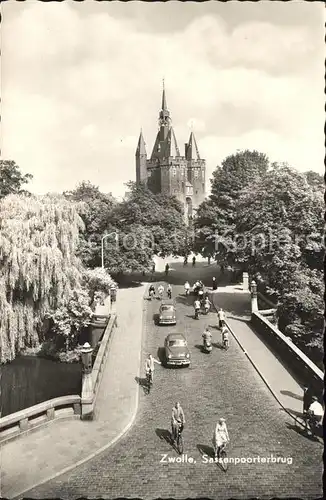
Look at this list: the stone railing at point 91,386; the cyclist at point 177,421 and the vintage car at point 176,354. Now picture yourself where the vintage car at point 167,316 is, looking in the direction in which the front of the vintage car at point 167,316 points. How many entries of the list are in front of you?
3

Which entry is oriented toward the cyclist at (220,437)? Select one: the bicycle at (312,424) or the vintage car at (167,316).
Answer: the vintage car

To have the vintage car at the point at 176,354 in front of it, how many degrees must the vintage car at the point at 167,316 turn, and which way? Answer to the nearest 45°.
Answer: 0° — it already faces it

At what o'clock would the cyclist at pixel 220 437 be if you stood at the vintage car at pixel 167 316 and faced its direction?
The cyclist is roughly at 12 o'clock from the vintage car.

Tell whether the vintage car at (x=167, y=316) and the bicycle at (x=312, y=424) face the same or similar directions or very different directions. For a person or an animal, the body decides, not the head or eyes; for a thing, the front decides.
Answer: very different directions

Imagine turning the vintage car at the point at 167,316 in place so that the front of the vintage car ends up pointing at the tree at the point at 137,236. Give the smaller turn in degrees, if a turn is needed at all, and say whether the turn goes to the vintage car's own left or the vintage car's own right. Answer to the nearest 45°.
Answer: approximately 180°

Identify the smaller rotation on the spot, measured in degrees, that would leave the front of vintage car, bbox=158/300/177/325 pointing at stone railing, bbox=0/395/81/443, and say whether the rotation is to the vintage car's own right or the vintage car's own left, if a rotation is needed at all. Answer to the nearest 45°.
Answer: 0° — it already faces it

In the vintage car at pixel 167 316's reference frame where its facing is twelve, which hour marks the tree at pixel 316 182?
The tree is roughly at 8 o'clock from the vintage car.

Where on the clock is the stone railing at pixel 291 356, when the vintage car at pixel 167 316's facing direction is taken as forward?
The stone railing is roughly at 11 o'clock from the vintage car.

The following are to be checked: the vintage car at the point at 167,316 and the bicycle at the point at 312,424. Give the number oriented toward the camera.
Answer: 1
